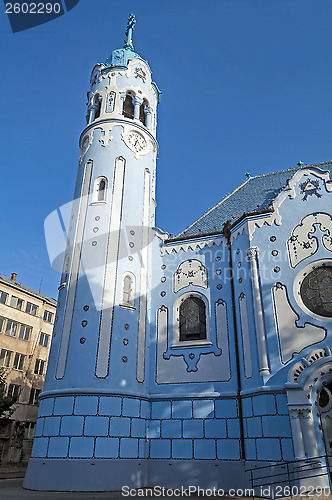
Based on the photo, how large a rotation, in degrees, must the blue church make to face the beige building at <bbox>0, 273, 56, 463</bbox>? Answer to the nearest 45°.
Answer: approximately 135° to its right
